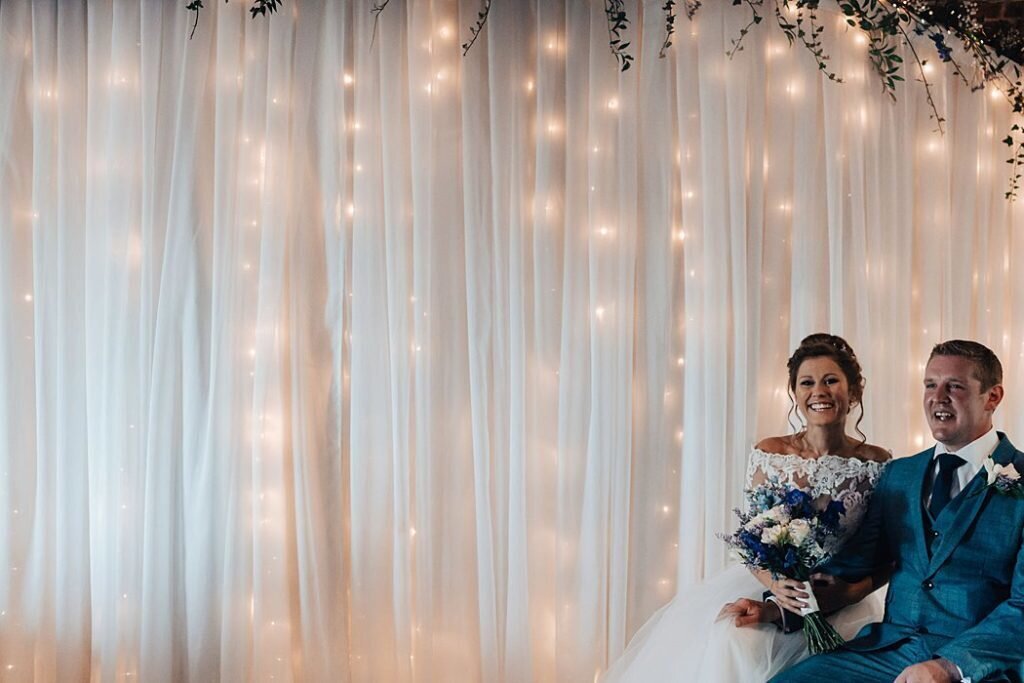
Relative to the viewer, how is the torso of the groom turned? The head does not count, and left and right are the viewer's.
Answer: facing the viewer and to the left of the viewer

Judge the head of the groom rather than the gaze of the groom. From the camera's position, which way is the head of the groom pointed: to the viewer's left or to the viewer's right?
to the viewer's left

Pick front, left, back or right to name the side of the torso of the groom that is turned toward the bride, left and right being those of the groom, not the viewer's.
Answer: right
